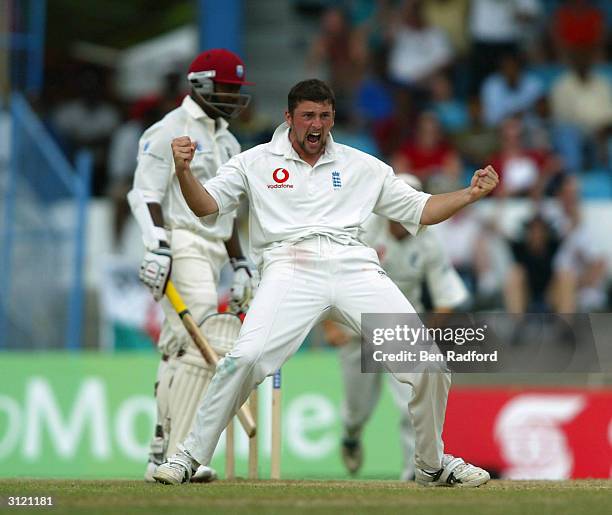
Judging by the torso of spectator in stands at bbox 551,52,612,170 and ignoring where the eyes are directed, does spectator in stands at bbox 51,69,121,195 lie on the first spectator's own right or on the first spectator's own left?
on the first spectator's own right

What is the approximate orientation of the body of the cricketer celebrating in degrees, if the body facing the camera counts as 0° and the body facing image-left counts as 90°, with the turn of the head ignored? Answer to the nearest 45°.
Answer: approximately 0°

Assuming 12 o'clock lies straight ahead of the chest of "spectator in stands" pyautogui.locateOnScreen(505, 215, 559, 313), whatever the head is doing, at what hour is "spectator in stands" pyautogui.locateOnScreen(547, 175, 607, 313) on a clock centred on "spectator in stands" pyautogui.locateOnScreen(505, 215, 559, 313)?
"spectator in stands" pyautogui.locateOnScreen(547, 175, 607, 313) is roughly at 8 o'clock from "spectator in stands" pyautogui.locateOnScreen(505, 215, 559, 313).

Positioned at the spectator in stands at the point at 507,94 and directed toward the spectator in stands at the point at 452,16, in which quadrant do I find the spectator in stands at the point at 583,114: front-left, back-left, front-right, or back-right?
back-right

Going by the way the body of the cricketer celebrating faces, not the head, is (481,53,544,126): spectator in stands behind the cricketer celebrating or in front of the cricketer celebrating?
behind
